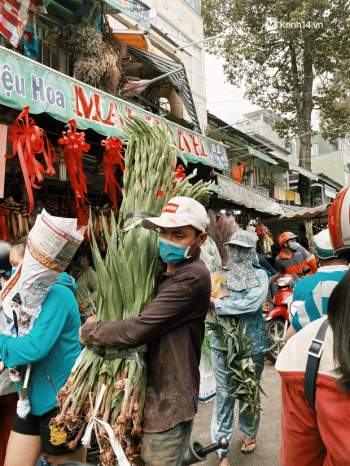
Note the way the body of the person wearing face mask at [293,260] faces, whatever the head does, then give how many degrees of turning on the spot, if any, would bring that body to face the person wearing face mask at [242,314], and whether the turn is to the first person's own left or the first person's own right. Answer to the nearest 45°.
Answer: approximately 45° to the first person's own right

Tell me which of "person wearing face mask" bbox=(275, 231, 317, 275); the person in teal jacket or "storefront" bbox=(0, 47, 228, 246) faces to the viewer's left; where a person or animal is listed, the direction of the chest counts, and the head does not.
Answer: the person in teal jacket

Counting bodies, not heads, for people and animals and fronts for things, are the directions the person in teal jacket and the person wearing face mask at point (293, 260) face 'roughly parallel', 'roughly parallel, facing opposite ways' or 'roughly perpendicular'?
roughly perpendicular

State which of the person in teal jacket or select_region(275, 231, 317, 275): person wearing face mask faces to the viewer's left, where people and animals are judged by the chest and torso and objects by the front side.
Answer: the person in teal jacket

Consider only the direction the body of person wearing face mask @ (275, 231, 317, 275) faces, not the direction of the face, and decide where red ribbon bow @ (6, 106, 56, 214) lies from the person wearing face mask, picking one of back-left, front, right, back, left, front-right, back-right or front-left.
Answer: right

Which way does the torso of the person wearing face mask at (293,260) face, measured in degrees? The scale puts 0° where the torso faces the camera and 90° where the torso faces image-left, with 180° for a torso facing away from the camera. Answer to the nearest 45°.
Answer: approximately 315°

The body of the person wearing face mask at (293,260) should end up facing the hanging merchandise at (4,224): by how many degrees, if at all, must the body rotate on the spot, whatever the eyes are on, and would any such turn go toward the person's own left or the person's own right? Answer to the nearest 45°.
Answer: approximately 90° to the person's own right

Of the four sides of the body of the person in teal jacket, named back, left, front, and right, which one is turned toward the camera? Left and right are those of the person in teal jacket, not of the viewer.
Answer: left

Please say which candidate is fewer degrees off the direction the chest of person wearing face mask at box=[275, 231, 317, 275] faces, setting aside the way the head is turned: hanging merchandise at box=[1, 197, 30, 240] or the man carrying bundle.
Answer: the man carrying bundle

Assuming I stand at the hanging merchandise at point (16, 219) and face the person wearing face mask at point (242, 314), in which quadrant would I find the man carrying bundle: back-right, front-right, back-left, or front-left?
front-right
